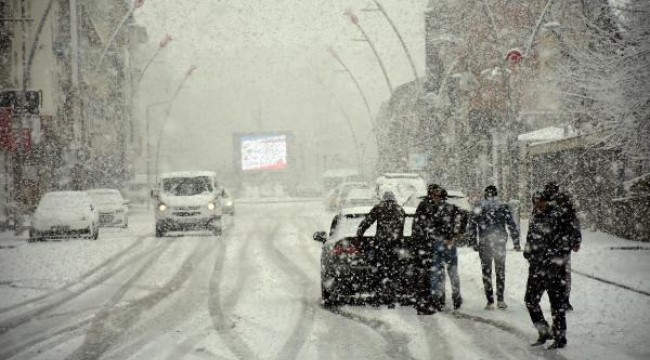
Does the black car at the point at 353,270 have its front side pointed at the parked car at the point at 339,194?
yes

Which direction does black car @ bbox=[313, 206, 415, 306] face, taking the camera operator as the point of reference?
facing away from the viewer

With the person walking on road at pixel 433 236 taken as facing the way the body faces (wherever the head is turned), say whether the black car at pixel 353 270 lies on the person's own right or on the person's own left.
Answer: on the person's own left

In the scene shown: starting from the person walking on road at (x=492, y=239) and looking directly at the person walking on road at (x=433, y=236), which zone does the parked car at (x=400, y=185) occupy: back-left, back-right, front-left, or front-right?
back-right

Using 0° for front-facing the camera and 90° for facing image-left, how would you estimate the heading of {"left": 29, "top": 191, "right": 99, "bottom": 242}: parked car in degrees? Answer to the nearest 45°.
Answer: approximately 0°

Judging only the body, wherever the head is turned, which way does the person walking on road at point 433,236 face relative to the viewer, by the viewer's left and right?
facing away from the viewer

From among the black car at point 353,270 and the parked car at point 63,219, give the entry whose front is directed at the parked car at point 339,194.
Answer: the black car at point 353,270

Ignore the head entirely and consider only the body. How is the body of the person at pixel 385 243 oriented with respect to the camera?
away from the camera

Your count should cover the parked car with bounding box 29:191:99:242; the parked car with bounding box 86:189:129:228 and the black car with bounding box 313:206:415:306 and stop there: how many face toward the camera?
2

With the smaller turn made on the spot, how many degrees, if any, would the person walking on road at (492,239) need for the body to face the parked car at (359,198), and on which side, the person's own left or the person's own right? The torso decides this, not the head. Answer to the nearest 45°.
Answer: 0° — they already face it

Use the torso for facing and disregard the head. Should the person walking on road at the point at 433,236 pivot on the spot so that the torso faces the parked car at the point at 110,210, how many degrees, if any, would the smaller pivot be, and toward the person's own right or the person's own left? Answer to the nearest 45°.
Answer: approximately 45° to the person's own left

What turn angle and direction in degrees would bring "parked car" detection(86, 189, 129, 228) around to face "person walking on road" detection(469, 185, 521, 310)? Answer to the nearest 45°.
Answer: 0° — it already faces them

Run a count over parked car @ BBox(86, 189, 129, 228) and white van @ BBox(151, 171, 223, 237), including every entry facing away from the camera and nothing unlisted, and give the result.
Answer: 0
